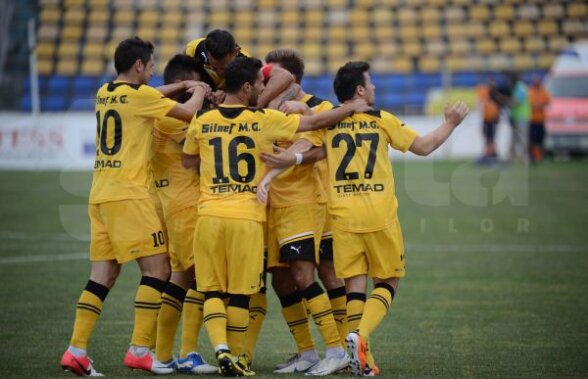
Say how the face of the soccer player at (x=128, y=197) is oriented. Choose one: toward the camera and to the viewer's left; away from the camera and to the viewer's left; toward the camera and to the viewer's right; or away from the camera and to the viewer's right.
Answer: away from the camera and to the viewer's right

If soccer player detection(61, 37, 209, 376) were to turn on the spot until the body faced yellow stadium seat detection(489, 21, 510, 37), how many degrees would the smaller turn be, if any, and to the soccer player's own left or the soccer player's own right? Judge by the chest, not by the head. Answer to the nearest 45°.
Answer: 0° — they already face it

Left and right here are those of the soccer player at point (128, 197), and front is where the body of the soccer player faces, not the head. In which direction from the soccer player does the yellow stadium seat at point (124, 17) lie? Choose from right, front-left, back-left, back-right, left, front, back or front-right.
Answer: front-left

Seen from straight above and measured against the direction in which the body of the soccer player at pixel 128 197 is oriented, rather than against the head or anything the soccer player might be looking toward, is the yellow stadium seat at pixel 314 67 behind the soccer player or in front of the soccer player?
in front

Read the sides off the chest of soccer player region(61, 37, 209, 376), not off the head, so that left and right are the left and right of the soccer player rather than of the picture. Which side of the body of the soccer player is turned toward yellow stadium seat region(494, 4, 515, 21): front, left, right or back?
front

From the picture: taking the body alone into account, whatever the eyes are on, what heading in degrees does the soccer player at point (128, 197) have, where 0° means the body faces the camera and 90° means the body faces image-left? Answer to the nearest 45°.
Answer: approximately 225°

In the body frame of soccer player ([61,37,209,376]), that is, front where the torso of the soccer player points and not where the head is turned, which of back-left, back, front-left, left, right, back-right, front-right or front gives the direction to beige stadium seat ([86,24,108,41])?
front-left

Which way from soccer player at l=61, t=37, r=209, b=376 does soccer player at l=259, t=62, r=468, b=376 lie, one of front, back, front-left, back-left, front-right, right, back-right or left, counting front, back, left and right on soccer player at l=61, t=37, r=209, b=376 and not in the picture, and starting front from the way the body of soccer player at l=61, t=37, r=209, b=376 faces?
front-right
